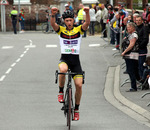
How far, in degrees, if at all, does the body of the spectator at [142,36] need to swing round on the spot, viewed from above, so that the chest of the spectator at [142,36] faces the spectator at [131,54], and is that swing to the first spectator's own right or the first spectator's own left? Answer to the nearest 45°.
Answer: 0° — they already face them

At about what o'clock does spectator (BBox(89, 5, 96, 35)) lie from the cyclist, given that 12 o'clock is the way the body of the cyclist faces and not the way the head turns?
The spectator is roughly at 6 o'clock from the cyclist.

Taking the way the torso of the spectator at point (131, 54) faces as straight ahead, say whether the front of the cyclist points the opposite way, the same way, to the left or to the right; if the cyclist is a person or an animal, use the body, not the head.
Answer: to the left

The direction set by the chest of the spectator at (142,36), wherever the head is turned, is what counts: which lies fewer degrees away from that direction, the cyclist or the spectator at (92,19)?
the cyclist

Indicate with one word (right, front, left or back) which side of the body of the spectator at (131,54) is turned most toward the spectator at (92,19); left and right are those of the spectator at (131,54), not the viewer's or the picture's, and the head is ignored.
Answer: right

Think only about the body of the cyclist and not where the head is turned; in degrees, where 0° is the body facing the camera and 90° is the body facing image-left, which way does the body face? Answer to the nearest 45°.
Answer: approximately 0°

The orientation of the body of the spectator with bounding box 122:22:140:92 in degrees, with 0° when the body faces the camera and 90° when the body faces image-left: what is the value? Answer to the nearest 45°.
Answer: approximately 90°

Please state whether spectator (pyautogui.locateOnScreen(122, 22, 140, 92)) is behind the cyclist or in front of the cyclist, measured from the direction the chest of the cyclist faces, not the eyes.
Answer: behind

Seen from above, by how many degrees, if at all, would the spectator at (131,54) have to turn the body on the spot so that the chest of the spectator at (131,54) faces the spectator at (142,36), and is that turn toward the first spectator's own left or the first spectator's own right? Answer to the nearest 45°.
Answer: approximately 135° to the first spectator's own right

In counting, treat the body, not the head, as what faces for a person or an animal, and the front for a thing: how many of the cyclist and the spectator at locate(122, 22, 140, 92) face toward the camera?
1
